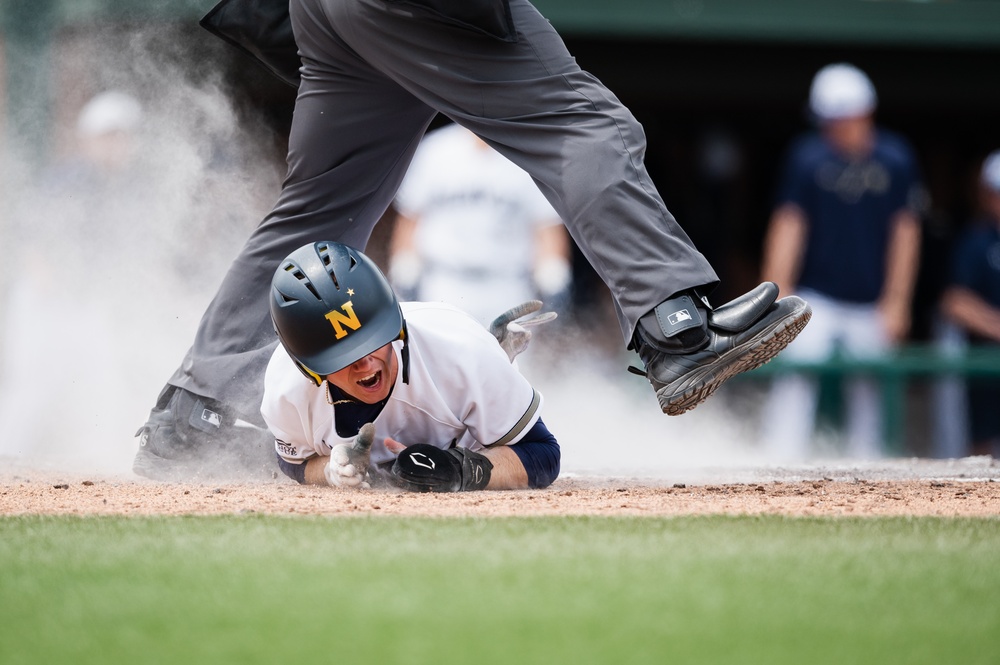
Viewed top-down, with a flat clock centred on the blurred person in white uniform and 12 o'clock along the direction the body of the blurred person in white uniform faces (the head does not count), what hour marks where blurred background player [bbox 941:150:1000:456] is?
The blurred background player is roughly at 8 o'clock from the blurred person in white uniform.

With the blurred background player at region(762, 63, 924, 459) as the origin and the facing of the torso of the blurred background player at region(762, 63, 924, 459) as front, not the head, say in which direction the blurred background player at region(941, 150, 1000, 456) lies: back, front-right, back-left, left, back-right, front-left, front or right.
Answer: back-left

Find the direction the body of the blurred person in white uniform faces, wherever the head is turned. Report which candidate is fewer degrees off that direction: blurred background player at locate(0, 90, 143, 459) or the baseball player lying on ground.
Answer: the baseball player lying on ground

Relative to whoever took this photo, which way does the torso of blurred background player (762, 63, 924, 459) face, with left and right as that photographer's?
facing the viewer

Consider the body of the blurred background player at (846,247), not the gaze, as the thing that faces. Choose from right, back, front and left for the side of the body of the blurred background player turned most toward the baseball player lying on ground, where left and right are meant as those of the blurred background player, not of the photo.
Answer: front

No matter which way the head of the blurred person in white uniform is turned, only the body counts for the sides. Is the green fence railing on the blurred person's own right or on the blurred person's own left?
on the blurred person's own left

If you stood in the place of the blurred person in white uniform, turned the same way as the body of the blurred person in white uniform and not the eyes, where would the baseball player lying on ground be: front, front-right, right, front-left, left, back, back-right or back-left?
front

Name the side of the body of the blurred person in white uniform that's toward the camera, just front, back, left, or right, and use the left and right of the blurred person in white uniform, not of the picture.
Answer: front

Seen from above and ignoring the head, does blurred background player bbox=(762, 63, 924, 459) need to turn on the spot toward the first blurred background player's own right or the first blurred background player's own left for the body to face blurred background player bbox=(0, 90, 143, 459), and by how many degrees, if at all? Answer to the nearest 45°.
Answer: approximately 45° to the first blurred background player's own right

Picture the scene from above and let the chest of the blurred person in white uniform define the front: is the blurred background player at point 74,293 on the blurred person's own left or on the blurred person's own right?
on the blurred person's own right

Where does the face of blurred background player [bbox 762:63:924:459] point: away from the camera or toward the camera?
toward the camera

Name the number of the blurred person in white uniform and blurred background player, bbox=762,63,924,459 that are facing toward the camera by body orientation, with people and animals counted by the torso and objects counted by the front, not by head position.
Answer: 2

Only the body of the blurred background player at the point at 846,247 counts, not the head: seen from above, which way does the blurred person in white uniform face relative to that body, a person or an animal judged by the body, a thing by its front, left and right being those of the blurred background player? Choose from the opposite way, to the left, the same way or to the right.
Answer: the same way
